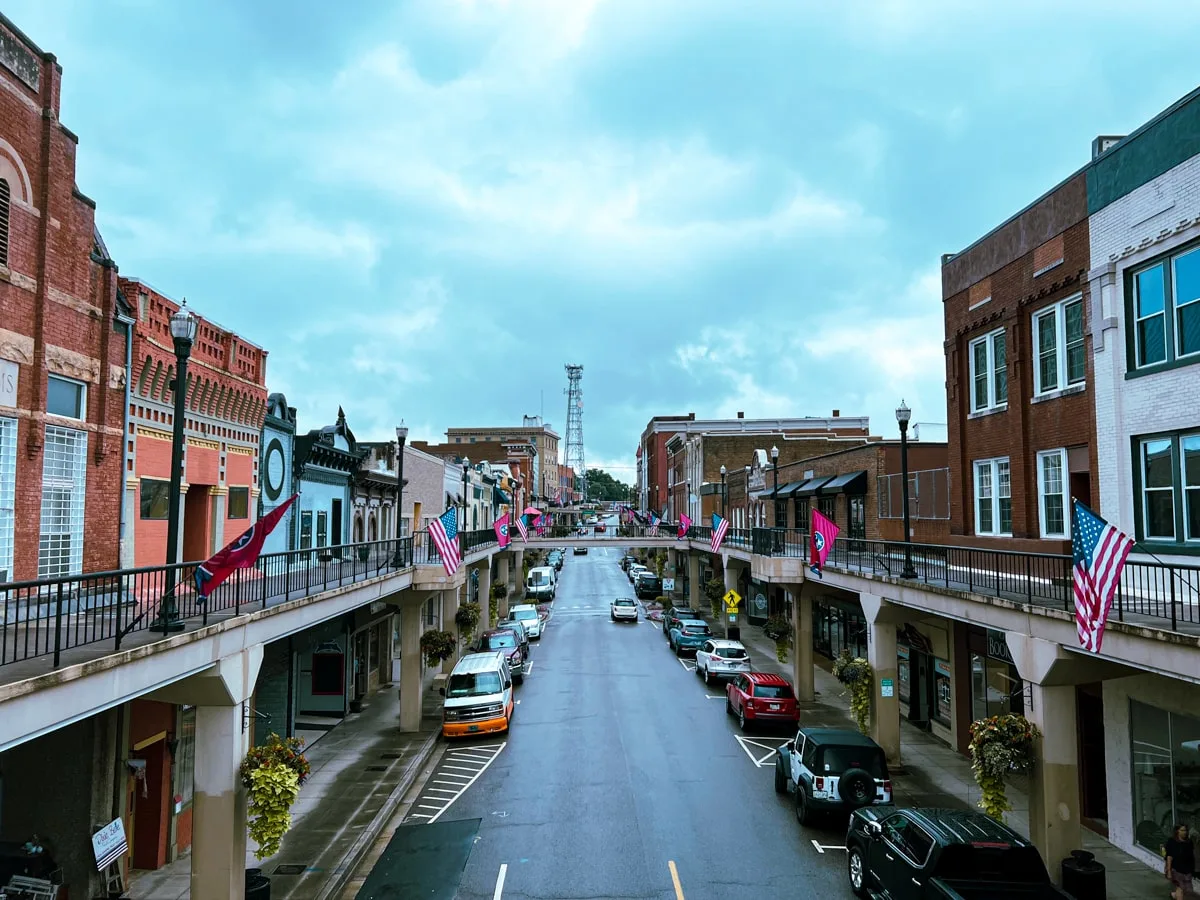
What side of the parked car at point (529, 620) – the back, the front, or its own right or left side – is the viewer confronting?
front

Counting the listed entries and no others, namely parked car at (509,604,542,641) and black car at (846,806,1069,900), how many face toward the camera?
1

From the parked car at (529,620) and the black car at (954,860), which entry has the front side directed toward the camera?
the parked car

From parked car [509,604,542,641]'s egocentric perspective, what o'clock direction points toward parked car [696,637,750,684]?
parked car [696,637,750,684] is roughly at 11 o'clock from parked car [509,604,542,641].

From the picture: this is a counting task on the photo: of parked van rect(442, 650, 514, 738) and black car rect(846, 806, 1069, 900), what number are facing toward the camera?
1

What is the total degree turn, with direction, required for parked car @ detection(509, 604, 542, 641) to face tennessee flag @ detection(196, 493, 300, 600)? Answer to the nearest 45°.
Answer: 0° — it already faces it

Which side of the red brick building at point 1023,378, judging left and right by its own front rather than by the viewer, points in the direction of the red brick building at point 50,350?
front

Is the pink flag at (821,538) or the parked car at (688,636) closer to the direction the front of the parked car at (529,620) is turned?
the pink flag

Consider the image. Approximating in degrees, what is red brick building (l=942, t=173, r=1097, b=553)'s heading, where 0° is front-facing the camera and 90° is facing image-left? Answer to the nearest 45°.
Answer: approximately 45°

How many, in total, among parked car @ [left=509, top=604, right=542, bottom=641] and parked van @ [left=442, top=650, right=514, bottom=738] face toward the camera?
2

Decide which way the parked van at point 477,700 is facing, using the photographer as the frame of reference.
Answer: facing the viewer

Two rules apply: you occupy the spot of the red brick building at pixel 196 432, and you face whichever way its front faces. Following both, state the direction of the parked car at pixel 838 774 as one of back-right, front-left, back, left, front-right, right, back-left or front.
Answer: front

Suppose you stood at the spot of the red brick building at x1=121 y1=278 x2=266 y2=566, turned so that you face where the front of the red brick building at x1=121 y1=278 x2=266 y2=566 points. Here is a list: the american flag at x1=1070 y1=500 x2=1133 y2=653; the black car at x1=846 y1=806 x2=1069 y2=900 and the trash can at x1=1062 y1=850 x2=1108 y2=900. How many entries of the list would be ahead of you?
3

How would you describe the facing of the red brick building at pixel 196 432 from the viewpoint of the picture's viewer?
facing the viewer and to the right of the viewer

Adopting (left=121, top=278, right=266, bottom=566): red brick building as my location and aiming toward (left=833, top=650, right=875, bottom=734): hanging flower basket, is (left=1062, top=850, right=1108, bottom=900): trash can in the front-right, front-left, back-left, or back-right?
front-right

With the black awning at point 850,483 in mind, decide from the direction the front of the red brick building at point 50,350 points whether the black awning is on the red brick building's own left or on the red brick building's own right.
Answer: on the red brick building's own left

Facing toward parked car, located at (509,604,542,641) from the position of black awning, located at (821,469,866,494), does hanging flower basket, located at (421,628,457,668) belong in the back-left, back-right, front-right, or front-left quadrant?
front-left
